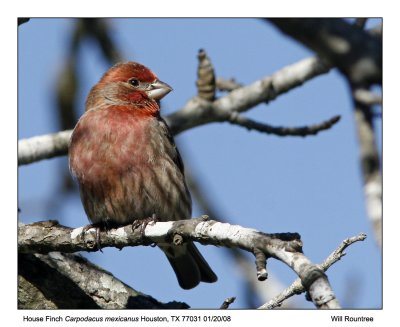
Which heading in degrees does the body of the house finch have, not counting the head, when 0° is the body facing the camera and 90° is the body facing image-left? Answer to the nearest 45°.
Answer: approximately 45°

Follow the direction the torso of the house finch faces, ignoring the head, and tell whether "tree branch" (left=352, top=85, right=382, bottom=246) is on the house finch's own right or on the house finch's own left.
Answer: on the house finch's own left
